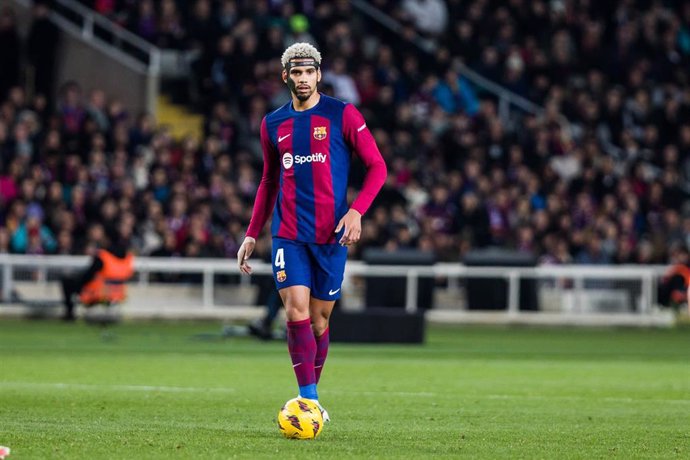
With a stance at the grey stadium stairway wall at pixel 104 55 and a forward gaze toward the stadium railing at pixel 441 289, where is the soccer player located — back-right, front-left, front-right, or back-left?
front-right

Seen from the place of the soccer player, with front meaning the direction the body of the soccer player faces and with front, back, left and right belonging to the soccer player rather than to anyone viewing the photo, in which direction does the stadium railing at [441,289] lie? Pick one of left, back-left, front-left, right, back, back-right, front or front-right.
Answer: back

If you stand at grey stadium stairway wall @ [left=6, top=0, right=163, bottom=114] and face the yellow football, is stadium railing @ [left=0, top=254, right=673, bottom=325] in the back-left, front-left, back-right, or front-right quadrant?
front-left

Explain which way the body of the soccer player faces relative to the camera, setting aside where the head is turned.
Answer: toward the camera

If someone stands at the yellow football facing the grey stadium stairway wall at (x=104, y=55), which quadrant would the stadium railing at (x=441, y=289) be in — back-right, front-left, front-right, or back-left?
front-right

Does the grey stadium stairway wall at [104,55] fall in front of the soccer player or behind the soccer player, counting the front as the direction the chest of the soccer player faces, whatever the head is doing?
behind

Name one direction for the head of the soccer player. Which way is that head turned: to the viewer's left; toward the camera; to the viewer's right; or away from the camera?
toward the camera
